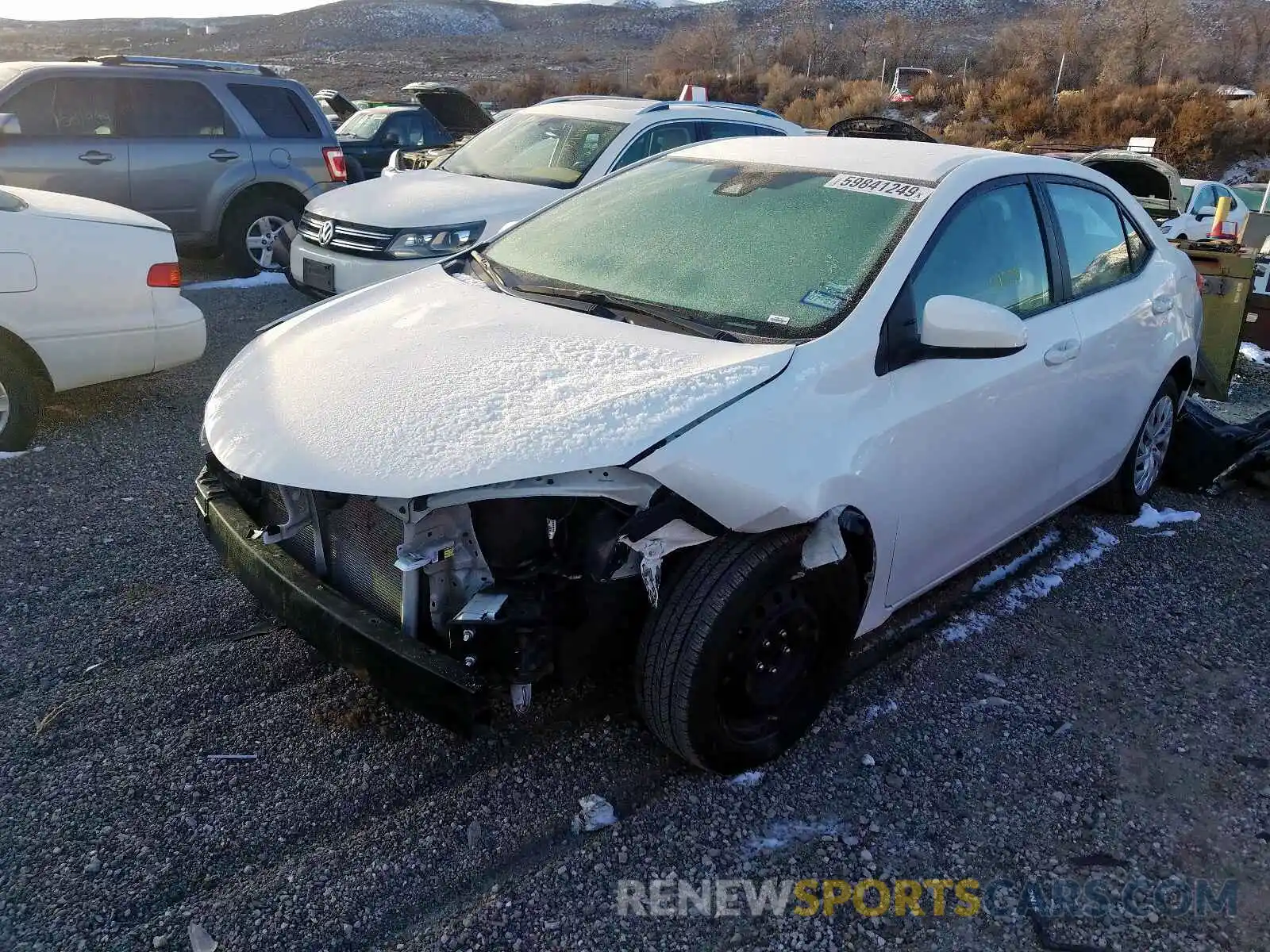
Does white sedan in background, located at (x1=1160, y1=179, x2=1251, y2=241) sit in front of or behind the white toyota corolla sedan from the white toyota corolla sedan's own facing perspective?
behind

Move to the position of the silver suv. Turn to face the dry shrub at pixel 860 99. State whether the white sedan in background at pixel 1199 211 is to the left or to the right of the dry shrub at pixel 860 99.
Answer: right

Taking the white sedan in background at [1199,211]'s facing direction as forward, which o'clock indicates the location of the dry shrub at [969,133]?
The dry shrub is roughly at 4 o'clock from the white sedan in background.

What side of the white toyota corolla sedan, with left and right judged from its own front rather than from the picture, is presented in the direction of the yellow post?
back

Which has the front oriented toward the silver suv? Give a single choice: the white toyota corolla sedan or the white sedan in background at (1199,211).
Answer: the white sedan in background

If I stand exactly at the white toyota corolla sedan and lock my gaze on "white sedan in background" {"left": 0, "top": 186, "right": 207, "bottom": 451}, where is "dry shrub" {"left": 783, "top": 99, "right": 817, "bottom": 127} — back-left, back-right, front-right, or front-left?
front-right

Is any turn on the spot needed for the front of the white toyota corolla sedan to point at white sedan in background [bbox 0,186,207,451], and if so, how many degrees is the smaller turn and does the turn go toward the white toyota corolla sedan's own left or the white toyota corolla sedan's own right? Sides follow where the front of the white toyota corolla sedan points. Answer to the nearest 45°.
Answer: approximately 90° to the white toyota corolla sedan's own right

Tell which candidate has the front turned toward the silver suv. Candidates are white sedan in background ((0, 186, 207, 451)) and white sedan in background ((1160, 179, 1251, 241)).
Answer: white sedan in background ((1160, 179, 1251, 241))

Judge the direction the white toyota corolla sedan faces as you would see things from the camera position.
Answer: facing the viewer and to the left of the viewer
